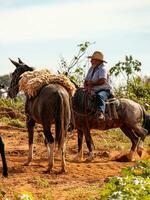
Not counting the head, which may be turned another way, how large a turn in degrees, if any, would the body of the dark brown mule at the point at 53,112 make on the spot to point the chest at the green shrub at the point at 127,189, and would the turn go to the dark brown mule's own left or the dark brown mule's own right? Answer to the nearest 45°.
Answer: approximately 135° to the dark brown mule's own left

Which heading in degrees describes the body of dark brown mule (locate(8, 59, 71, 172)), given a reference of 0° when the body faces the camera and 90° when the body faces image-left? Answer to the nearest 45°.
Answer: approximately 135°

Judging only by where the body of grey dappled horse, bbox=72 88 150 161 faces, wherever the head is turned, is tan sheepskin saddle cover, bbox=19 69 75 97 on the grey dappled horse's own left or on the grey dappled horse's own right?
on the grey dappled horse's own left
